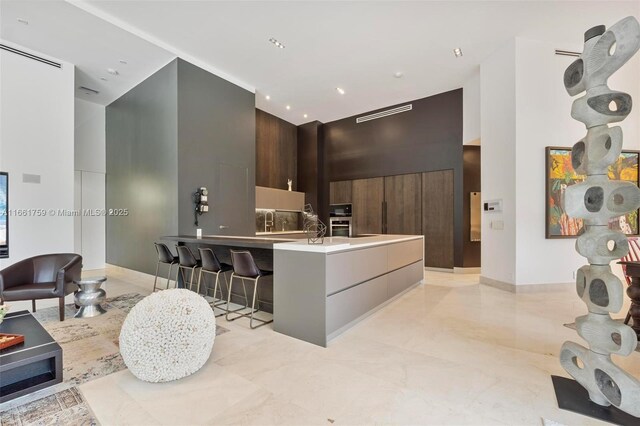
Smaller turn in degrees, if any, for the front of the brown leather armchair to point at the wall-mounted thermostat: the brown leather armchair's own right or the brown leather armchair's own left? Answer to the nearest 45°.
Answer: approximately 90° to the brown leather armchair's own left

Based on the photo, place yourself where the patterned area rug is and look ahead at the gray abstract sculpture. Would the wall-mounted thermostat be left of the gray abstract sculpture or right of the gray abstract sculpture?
left

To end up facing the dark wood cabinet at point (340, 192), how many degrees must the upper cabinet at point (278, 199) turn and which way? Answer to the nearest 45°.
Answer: approximately 45° to its left

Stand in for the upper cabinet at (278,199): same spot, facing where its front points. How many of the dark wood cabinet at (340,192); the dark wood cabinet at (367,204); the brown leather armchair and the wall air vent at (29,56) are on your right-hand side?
2

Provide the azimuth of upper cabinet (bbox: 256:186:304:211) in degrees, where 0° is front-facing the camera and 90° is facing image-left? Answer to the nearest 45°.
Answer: approximately 315°
